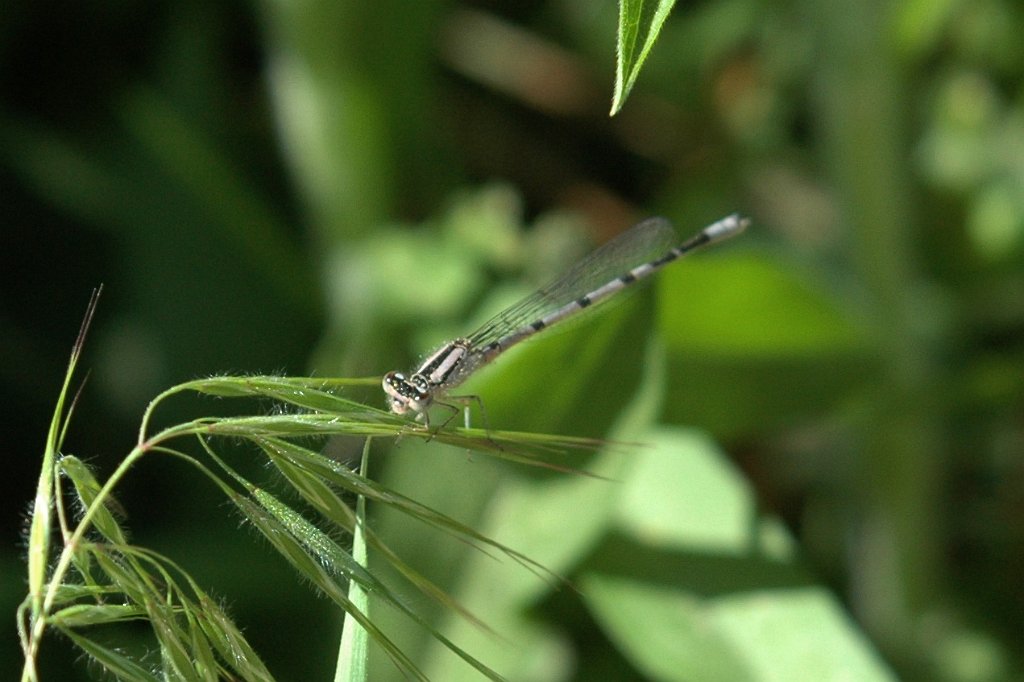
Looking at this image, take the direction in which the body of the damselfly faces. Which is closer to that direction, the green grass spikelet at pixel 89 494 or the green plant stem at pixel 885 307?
the green grass spikelet

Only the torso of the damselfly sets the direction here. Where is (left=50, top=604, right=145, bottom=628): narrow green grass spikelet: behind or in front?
in front

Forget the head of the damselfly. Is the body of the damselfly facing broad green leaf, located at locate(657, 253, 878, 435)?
no

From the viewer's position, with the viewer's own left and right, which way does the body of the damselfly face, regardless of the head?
facing the viewer and to the left of the viewer

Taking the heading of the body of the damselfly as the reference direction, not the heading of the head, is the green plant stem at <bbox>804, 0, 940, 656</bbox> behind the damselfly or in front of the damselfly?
behind
